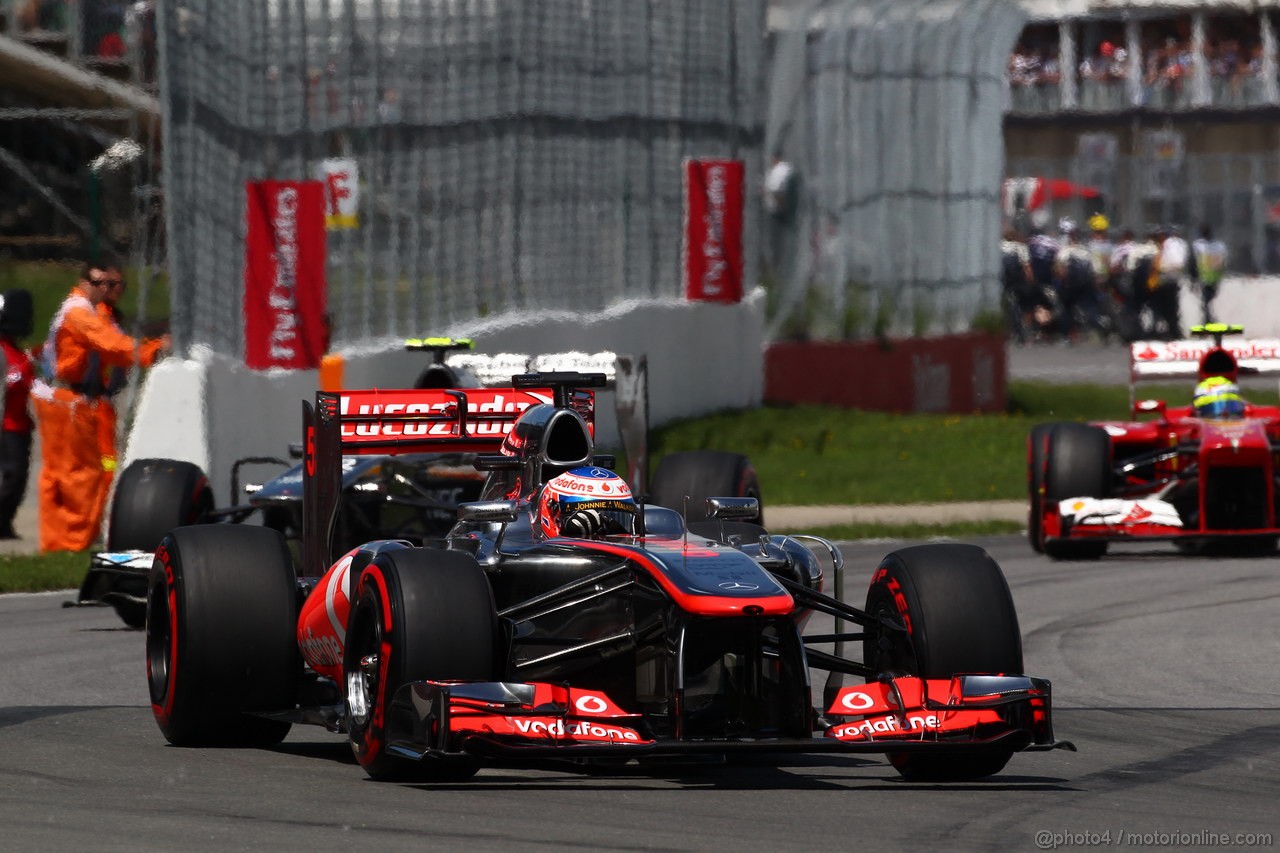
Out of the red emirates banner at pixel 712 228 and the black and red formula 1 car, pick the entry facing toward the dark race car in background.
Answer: the red emirates banner

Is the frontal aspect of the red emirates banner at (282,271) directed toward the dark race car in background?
yes

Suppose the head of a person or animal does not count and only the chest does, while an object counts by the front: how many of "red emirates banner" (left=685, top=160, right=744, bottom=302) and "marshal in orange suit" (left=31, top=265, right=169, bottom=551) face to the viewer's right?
1

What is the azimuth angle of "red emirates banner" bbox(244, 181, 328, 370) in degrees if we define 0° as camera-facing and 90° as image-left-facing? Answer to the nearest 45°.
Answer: approximately 0°

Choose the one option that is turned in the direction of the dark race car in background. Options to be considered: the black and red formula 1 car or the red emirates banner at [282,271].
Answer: the red emirates banner

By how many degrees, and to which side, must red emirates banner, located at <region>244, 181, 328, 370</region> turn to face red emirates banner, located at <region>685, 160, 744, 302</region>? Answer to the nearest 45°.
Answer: approximately 135° to its left

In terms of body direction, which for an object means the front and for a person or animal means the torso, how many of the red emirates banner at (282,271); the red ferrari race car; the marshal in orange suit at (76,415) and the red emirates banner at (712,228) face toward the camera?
3

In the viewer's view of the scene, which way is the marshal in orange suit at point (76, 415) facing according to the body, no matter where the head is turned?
to the viewer's right

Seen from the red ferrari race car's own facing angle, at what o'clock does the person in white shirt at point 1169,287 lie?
The person in white shirt is roughly at 6 o'clock from the red ferrari race car.

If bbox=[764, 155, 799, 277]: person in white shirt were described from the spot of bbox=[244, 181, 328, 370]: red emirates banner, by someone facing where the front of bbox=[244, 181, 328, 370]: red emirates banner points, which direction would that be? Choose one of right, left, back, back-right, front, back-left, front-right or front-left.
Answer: back-left

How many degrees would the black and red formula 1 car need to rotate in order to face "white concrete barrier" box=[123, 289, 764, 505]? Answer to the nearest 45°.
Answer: approximately 135° to its left

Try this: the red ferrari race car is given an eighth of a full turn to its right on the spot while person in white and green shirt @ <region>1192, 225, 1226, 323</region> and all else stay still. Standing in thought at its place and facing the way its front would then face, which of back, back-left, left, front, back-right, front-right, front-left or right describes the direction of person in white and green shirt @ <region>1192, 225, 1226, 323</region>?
back-right

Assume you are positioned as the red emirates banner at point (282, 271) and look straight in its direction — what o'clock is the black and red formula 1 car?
The black and red formula 1 car is roughly at 12 o'clock from the red emirates banner.
